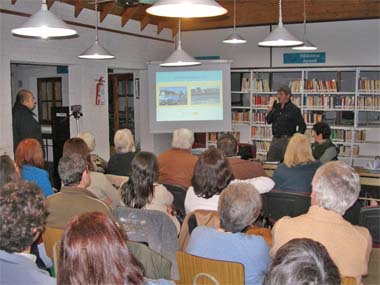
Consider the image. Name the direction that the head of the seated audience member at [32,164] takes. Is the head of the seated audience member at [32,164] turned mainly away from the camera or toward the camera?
away from the camera

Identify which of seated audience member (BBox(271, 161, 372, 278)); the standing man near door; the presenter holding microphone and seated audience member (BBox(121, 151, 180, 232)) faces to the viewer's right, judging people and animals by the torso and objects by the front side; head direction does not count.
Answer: the standing man near door

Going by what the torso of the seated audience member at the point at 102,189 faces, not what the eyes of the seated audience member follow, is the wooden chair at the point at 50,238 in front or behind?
behind

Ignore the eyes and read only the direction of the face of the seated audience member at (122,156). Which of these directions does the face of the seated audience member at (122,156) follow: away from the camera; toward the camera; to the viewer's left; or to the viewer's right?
away from the camera

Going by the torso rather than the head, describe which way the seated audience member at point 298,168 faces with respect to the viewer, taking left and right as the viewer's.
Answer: facing away from the viewer

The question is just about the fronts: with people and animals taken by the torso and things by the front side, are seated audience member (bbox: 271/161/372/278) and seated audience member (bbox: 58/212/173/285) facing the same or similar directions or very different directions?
same or similar directions

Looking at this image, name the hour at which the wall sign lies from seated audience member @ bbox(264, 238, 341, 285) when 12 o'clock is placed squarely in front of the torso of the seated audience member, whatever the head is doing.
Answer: The wall sign is roughly at 12 o'clock from the seated audience member.

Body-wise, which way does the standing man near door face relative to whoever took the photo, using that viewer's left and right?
facing to the right of the viewer

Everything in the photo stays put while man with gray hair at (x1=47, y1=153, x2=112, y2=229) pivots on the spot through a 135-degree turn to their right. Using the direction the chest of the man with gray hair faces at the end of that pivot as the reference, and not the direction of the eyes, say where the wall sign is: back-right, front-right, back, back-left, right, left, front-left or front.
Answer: back-left

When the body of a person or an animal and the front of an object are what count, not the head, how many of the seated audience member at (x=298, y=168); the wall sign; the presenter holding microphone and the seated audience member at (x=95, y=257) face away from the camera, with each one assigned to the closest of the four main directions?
2

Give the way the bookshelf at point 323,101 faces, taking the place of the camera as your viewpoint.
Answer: facing the viewer

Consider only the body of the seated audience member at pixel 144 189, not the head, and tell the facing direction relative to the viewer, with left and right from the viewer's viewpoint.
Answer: facing away from the viewer

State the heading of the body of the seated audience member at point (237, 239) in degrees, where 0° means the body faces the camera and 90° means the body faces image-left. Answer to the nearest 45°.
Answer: approximately 180°

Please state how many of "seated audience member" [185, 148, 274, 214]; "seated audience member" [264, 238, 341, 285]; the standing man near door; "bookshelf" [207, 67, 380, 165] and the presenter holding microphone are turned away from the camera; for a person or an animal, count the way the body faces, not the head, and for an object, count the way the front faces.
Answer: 2

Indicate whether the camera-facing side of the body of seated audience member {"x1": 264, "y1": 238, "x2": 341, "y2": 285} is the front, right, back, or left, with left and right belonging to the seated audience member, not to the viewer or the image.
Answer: back

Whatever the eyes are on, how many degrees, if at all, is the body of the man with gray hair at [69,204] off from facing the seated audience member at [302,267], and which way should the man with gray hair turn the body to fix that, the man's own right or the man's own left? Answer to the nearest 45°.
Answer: approximately 135° to the man's own right

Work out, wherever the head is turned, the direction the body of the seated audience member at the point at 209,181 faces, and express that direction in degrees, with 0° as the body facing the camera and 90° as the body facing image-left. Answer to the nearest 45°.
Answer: approximately 180°

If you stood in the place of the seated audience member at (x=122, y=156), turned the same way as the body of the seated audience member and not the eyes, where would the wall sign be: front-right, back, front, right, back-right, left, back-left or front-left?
front

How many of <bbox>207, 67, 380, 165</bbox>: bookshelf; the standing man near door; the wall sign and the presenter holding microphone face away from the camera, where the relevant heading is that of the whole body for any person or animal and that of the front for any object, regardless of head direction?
0

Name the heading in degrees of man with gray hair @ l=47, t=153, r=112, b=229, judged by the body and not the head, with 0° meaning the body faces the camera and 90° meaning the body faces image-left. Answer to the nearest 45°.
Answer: approximately 225°
